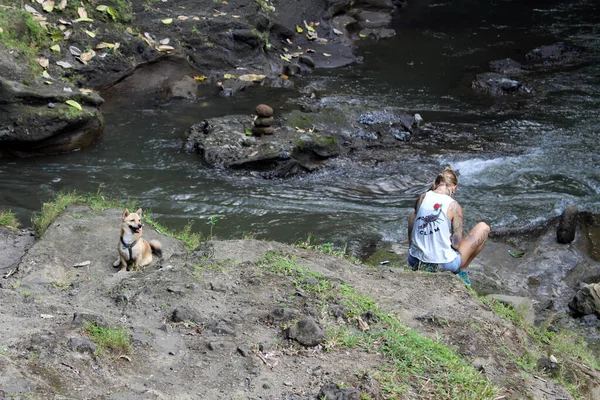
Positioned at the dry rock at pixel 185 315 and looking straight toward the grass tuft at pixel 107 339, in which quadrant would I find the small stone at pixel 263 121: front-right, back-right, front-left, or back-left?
back-right

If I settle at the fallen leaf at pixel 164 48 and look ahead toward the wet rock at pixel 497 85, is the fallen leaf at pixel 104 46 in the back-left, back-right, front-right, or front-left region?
back-right

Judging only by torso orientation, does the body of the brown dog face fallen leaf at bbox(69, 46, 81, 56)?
no

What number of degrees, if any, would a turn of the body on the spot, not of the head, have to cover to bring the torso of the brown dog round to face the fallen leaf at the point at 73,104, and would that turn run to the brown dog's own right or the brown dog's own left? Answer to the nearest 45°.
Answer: approximately 135° to the brown dog's own right

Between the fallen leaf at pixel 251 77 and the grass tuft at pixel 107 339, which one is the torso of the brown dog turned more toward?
the grass tuft

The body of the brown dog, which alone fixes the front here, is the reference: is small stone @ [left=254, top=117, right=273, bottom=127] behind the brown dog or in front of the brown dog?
behind

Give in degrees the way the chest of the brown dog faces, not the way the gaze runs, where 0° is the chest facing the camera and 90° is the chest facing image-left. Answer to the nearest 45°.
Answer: approximately 45°

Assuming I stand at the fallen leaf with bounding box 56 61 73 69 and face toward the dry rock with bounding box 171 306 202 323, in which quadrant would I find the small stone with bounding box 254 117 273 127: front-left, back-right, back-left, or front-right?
front-left

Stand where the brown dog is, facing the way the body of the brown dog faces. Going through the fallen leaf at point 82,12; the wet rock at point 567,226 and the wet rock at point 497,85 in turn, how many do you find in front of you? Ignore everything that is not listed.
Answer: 0

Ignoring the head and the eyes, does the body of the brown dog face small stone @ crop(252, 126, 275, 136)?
no

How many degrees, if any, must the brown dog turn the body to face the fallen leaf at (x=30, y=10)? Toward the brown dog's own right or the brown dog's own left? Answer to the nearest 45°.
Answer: approximately 135° to the brown dog's own right

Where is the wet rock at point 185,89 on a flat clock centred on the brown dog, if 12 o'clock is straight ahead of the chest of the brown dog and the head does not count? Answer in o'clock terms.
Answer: The wet rock is roughly at 5 o'clock from the brown dog.

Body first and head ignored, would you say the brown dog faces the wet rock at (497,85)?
no

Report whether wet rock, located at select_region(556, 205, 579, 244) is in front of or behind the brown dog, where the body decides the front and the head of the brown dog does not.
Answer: behind

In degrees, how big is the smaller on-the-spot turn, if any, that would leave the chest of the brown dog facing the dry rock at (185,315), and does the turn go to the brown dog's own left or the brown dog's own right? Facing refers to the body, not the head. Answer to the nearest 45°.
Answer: approximately 45° to the brown dog's own left

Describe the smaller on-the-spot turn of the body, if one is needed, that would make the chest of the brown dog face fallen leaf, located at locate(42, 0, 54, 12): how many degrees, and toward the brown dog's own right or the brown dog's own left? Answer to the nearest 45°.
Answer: approximately 135° to the brown dog's own right

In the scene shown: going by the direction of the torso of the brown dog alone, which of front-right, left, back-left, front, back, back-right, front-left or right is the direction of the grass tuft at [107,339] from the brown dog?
front-left

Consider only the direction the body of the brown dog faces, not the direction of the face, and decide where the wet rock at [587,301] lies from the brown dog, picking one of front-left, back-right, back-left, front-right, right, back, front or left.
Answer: back-left

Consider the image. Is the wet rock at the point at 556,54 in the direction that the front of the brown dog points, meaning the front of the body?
no

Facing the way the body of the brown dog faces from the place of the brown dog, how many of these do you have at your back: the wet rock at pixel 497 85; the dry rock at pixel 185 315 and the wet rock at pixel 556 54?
2

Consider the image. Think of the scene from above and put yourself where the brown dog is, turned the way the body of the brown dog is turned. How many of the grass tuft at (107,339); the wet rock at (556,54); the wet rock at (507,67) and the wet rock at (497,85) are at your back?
3

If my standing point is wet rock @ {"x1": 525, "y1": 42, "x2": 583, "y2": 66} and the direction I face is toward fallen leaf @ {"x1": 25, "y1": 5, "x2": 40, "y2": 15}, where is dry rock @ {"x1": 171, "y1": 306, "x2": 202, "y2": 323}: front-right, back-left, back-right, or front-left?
front-left

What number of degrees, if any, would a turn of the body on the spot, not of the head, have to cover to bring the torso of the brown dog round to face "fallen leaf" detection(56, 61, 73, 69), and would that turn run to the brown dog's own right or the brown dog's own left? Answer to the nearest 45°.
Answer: approximately 135° to the brown dog's own right

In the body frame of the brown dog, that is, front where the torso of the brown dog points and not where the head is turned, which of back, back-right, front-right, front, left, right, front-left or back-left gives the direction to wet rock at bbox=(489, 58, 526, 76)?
back
